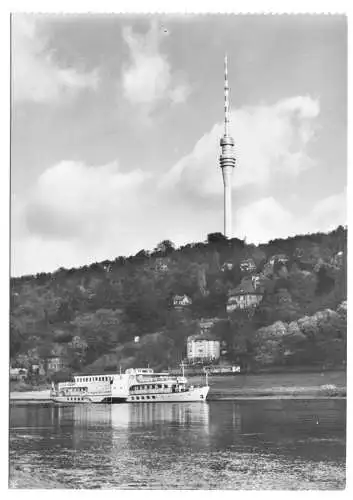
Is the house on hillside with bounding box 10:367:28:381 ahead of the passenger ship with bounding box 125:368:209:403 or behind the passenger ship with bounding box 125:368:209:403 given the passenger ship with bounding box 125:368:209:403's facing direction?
behind

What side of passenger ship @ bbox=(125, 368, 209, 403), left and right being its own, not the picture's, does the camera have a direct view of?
right

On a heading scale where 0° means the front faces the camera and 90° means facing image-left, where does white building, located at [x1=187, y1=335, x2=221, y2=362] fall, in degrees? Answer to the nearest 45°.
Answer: approximately 0°

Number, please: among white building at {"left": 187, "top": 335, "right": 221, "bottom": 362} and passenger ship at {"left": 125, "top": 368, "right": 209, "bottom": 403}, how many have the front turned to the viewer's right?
1

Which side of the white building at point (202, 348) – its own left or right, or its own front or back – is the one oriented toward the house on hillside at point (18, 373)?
right
